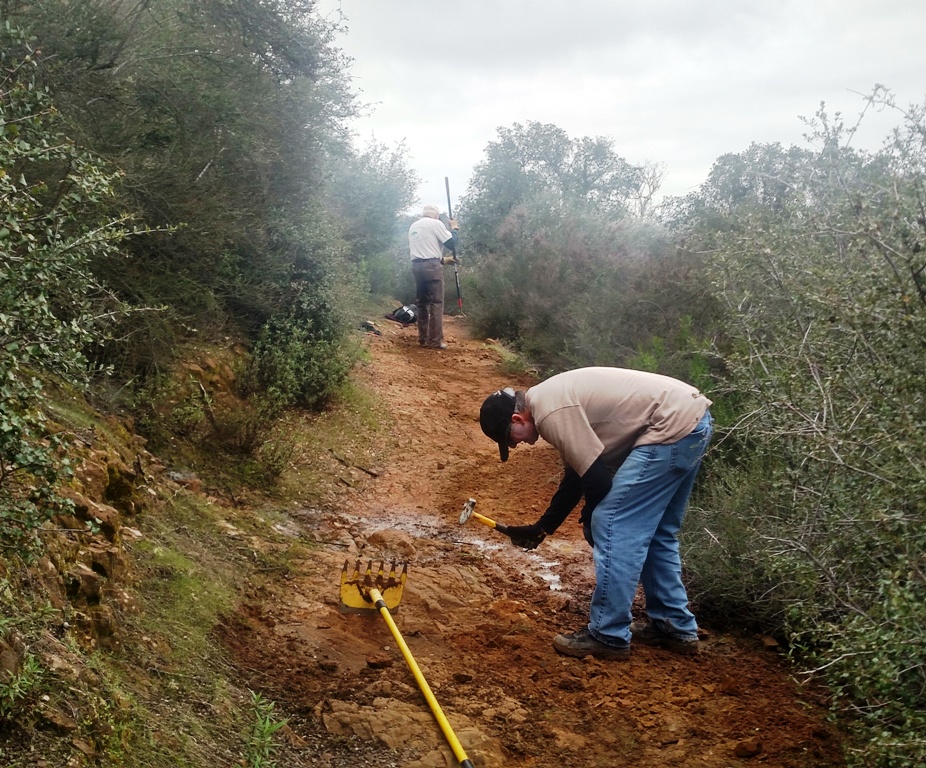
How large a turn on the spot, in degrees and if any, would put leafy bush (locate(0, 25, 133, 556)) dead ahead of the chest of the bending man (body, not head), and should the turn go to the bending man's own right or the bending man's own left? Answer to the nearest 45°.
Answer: approximately 45° to the bending man's own left

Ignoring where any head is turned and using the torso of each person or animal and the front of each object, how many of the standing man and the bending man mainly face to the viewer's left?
1

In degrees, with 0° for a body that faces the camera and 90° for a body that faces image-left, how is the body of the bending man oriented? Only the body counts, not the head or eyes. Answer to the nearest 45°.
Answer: approximately 90°

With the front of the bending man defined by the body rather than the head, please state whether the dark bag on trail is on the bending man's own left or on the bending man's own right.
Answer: on the bending man's own right

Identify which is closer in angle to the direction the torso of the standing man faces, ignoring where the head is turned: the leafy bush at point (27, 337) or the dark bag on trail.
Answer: the dark bag on trail

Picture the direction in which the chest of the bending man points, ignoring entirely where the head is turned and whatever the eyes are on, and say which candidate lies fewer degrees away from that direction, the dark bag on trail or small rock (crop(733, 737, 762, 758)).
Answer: the dark bag on trail

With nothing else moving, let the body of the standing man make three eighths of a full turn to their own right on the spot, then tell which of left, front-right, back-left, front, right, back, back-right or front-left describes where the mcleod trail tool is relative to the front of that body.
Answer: front

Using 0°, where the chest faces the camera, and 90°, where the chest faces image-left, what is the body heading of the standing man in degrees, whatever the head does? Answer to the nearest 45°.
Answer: approximately 225°

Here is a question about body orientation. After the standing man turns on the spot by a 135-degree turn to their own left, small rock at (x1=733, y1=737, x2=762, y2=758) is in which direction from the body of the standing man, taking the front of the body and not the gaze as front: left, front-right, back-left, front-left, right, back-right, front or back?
left

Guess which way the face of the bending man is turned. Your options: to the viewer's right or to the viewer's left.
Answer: to the viewer's left

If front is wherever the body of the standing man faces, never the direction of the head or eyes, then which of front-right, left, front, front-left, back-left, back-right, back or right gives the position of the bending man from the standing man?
back-right

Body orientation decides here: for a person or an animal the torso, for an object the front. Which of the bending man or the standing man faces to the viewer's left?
the bending man

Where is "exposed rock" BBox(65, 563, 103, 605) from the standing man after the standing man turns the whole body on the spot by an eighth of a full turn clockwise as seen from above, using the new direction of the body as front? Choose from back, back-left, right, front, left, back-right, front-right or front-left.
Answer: right
